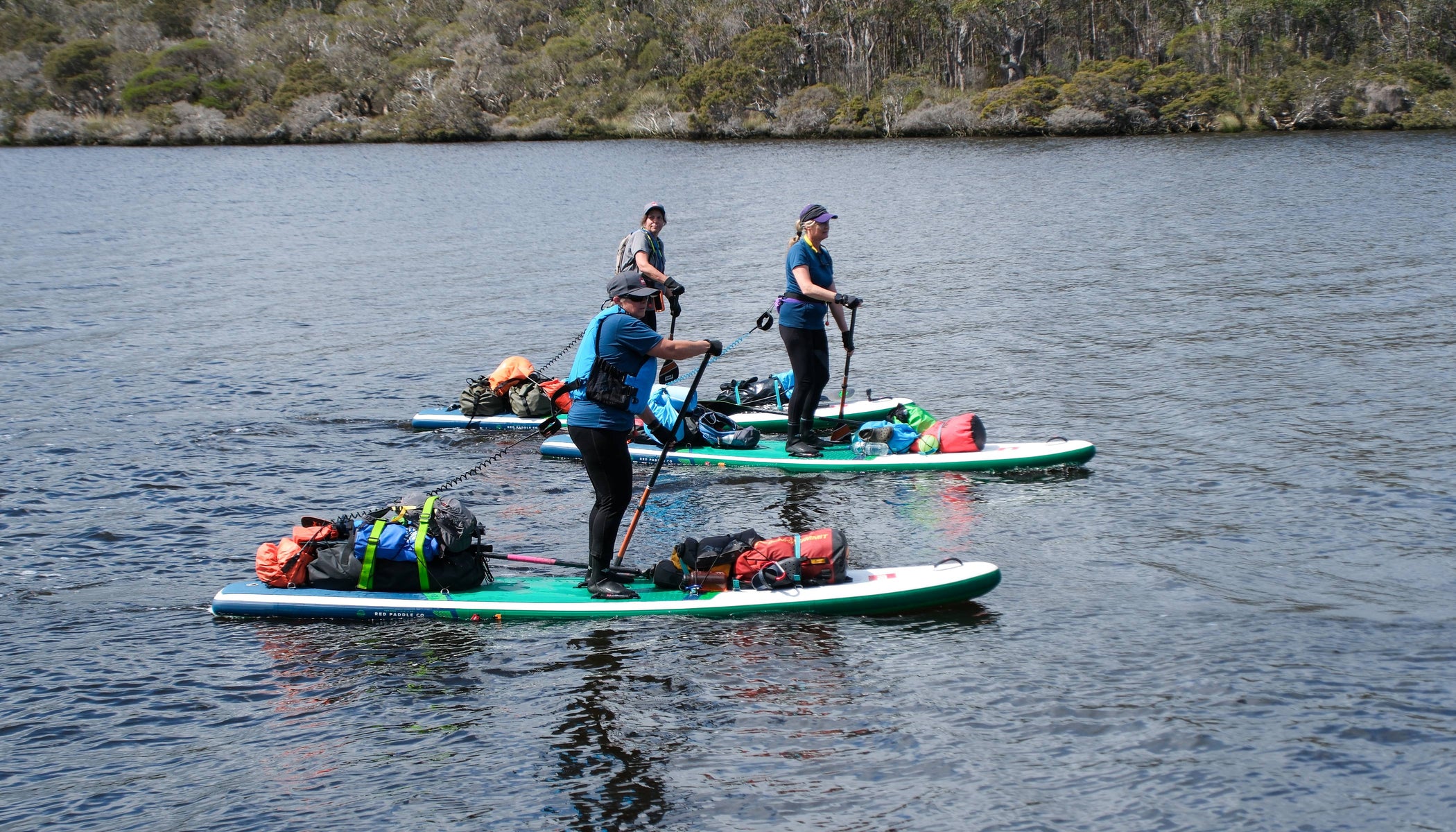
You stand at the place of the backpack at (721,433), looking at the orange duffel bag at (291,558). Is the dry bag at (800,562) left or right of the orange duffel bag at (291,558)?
left

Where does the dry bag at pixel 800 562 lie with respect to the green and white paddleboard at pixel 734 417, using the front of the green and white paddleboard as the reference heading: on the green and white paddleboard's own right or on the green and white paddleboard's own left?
on the green and white paddleboard's own right

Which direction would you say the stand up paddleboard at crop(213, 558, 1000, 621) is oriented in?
to the viewer's right

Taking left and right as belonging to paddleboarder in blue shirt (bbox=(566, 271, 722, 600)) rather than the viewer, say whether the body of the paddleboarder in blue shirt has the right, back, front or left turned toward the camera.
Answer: right

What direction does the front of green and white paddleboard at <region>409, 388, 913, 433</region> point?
to the viewer's right

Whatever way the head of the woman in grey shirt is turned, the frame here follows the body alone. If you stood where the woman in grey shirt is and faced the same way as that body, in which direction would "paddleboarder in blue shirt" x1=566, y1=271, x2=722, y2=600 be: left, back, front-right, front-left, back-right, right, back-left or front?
front-right

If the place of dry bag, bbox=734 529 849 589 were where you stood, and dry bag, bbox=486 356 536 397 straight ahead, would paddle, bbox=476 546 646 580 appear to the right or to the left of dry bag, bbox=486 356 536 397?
left

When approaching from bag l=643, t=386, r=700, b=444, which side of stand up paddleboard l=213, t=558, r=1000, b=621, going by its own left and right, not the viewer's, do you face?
left

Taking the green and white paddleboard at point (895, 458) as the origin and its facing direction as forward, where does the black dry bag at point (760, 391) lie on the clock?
The black dry bag is roughly at 8 o'clock from the green and white paddleboard.

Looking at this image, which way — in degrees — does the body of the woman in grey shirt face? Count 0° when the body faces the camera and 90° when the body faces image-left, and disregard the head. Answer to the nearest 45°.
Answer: approximately 315°

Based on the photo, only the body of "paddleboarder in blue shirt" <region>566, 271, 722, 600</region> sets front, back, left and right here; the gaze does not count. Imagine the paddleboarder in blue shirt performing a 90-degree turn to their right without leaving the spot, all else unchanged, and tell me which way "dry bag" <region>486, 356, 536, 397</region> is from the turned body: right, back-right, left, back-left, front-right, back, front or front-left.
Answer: back

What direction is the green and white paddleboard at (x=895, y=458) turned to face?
to the viewer's right

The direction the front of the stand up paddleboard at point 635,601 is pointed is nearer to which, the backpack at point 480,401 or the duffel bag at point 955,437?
the duffel bag
